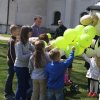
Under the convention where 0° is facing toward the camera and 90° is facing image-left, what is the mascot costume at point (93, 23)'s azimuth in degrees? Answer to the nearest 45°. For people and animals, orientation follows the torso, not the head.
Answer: approximately 90°

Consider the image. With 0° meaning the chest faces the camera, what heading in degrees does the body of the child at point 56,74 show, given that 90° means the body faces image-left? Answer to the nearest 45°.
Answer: approximately 180°

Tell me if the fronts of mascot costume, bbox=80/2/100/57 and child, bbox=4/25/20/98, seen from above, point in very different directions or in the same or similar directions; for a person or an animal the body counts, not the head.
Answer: very different directions

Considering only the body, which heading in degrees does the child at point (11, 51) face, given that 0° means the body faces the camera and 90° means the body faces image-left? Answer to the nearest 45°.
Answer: approximately 270°

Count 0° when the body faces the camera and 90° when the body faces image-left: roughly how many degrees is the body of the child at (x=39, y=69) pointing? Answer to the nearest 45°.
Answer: approximately 180°

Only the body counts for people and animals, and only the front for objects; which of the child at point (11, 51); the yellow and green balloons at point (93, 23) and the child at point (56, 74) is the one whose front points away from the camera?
the child at point (56, 74)

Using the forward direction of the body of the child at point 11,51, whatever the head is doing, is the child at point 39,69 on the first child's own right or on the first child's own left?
on the first child's own right

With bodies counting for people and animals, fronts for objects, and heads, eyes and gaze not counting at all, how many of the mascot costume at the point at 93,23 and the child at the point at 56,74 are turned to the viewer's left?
1
